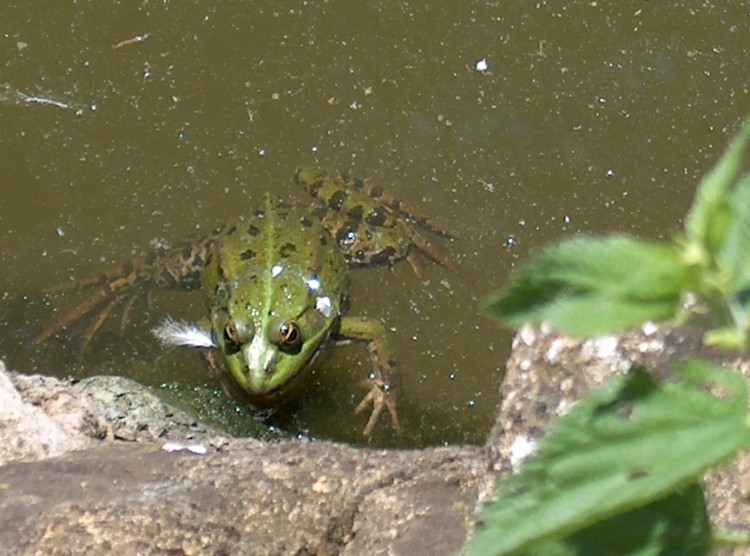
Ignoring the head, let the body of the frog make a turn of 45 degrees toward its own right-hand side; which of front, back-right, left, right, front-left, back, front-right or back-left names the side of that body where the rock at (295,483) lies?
front-left

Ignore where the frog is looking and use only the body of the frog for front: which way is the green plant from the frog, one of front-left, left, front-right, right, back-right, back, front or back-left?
front

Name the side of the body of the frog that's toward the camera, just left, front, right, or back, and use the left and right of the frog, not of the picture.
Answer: front

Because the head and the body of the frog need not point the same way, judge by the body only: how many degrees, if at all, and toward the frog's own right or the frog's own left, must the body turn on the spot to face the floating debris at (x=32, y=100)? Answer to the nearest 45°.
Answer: approximately 135° to the frog's own right

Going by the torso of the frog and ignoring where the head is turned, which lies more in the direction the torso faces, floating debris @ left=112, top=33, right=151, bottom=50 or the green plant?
the green plant

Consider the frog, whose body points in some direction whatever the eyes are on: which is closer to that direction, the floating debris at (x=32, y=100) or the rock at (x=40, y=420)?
the rock
